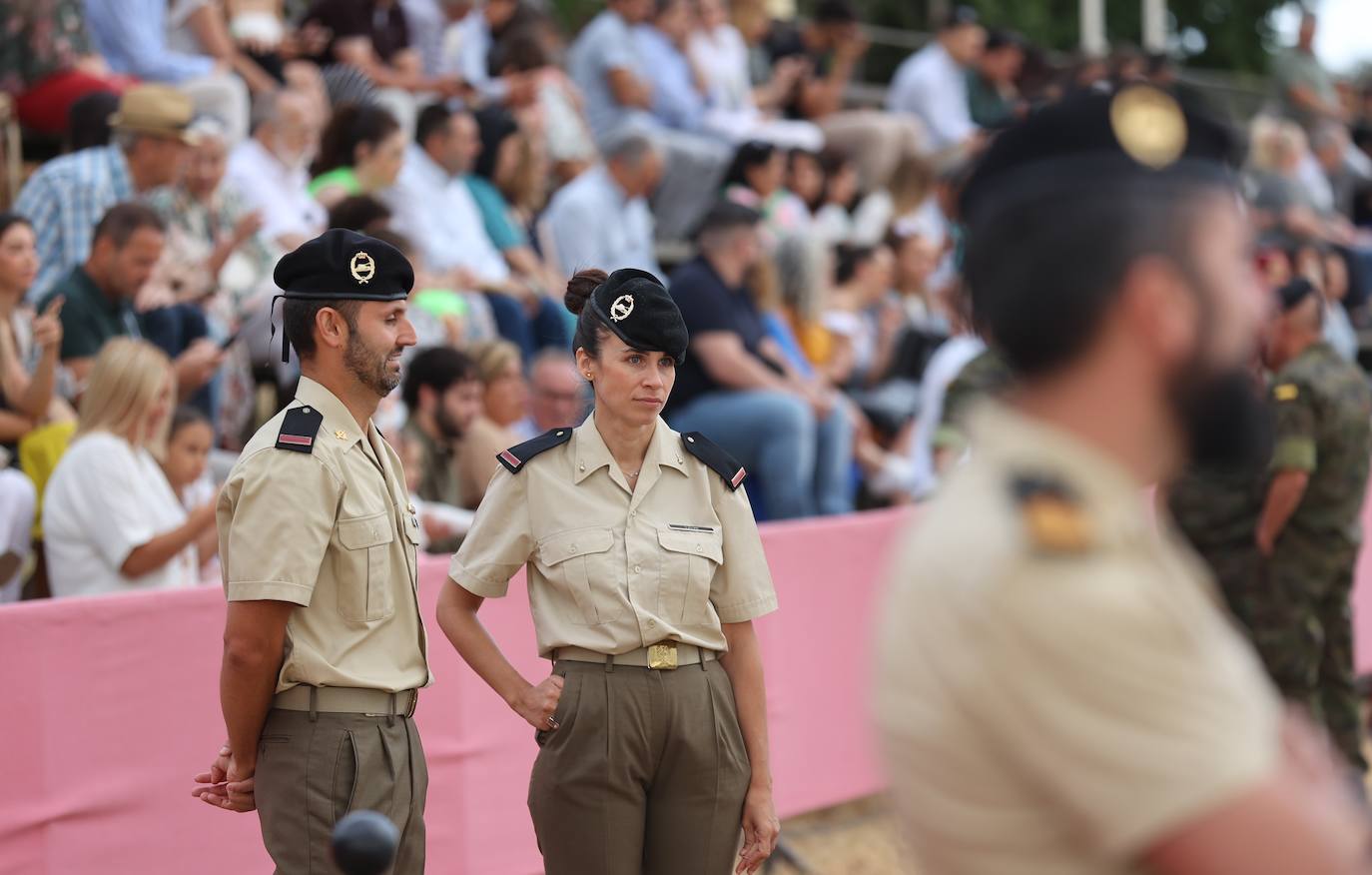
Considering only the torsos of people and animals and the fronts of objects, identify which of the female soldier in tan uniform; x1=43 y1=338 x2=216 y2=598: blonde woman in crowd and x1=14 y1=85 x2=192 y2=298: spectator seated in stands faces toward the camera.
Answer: the female soldier in tan uniform

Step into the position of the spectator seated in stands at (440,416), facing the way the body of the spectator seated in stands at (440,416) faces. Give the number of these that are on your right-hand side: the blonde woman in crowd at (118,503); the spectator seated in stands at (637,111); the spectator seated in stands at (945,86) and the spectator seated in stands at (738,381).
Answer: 1

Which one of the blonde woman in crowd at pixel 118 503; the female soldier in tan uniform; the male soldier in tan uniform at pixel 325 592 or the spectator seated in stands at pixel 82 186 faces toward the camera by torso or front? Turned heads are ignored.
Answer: the female soldier in tan uniform

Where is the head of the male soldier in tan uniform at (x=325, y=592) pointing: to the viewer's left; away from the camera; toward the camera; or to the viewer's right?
to the viewer's right

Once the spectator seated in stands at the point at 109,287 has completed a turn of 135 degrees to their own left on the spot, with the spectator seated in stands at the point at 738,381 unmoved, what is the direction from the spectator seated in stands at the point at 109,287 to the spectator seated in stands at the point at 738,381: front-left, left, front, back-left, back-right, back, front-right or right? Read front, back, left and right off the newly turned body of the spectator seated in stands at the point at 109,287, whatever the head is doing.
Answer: right

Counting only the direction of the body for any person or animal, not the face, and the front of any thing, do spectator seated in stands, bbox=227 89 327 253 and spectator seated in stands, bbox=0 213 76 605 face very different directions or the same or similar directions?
same or similar directions

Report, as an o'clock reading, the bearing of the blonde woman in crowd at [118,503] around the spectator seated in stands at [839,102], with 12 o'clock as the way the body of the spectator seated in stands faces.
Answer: The blonde woman in crowd is roughly at 2 o'clock from the spectator seated in stands.

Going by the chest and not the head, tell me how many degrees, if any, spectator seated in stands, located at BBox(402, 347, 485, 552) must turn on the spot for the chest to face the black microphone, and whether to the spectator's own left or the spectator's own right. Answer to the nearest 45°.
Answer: approximately 45° to the spectator's own right

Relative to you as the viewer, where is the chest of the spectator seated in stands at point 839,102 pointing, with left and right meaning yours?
facing the viewer and to the right of the viewer

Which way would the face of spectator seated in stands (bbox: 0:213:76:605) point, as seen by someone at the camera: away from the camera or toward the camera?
toward the camera

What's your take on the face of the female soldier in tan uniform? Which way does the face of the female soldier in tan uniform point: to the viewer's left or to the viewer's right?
to the viewer's right

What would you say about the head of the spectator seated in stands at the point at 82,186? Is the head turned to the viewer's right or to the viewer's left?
to the viewer's right

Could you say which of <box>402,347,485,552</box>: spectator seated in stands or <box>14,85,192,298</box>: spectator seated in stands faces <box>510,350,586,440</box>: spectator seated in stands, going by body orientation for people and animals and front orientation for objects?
<box>14,85,192,298</box>: spectator seated in stands

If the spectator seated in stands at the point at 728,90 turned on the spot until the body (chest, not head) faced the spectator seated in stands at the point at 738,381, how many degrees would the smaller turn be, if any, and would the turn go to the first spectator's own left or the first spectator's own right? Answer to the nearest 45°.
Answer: approximately 45° to the first spectator's own right

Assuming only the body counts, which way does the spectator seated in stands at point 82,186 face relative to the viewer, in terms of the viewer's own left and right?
facing to the right of the viewer
